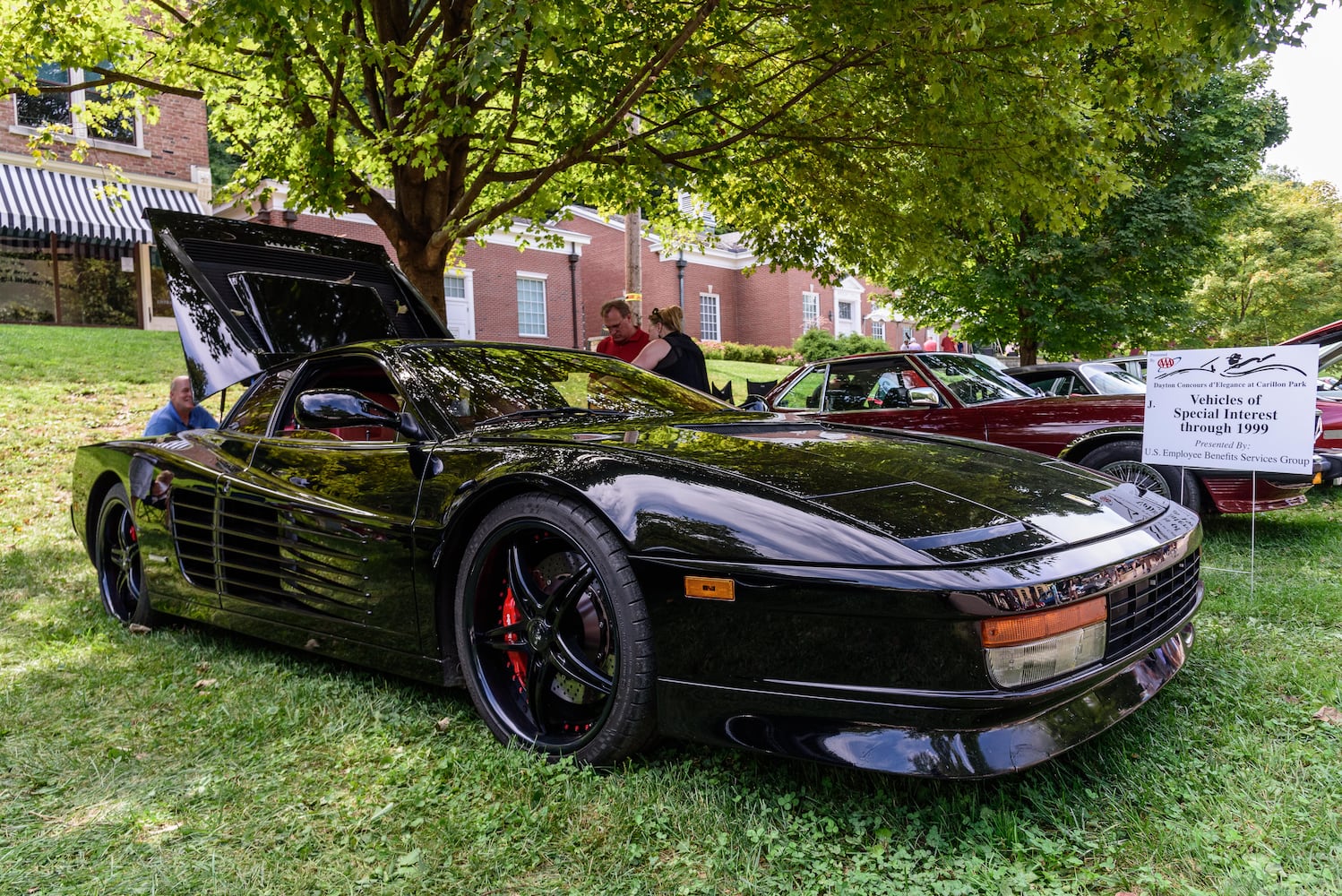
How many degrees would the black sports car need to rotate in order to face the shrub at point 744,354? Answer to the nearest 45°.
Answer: approximately 135° to its left

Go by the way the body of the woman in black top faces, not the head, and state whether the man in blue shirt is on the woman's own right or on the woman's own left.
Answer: on the woman's own left

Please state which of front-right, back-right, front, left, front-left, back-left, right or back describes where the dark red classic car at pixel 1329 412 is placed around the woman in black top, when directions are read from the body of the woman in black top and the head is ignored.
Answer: back-right

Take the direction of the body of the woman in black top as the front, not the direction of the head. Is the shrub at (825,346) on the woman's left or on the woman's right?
on the woman's right

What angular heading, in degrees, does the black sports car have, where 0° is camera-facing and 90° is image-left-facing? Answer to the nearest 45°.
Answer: approximately 315°

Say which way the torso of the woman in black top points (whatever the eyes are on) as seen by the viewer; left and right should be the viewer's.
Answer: facing away from the viewer and to the left of the viewer

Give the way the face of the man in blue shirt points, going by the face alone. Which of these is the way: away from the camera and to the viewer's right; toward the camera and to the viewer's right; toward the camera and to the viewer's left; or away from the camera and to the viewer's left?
toward the camera and to the viewer's right

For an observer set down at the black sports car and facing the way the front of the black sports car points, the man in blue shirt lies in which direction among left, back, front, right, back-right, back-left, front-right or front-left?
back

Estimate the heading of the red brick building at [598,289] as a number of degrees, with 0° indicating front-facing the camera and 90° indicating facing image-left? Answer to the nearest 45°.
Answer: approximately 315°

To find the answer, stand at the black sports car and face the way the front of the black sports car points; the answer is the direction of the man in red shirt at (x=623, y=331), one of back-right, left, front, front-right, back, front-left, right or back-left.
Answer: back-left
